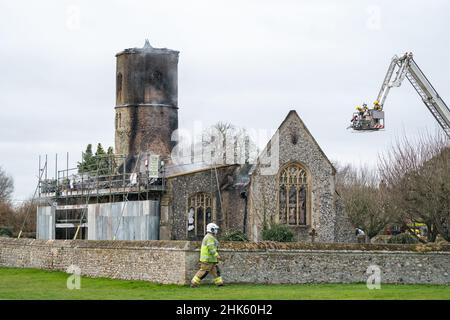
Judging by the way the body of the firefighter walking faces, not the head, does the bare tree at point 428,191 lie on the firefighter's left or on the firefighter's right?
on the firefighter's left

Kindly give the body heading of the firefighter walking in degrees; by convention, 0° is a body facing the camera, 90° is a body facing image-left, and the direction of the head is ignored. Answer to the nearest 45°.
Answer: approximately 270°
